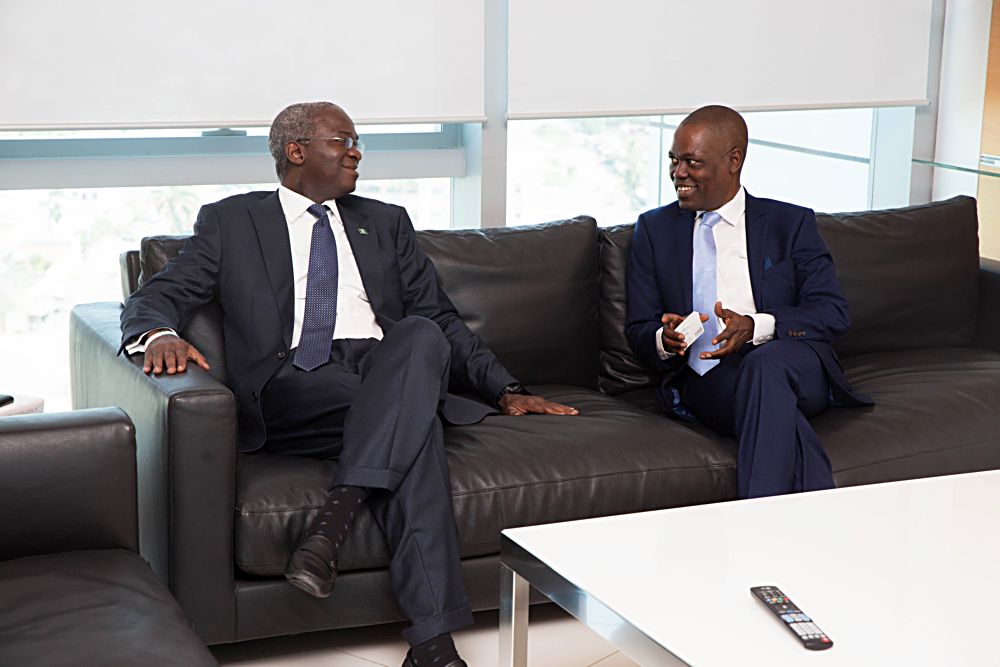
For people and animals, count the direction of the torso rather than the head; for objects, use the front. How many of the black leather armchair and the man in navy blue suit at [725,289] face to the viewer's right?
1

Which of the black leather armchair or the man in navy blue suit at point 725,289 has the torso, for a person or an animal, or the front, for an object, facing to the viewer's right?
the black leather armchair

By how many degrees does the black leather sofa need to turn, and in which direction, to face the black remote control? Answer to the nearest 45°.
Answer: approximately 45° to its right

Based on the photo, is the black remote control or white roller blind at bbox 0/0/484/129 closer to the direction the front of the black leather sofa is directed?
the black remote control

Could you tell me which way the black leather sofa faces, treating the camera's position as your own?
facing the viewer and to the right of the viewer

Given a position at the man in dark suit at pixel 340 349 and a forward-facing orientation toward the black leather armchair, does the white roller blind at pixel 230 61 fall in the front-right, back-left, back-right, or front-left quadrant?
back-right

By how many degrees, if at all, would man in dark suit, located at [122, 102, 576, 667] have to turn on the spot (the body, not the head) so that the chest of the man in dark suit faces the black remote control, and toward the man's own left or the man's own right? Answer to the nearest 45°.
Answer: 0° — they already face it

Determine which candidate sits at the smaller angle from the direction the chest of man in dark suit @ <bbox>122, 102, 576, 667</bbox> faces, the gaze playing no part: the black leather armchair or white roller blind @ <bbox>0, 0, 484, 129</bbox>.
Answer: the black leather armchair

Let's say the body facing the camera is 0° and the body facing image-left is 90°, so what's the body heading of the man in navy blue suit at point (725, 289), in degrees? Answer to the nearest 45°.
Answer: approximately 45°

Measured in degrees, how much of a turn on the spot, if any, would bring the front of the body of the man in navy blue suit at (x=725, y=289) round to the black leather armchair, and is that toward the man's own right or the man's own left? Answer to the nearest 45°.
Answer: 0° — they already face it

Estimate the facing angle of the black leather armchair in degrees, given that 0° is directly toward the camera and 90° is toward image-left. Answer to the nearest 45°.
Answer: approximately 270°

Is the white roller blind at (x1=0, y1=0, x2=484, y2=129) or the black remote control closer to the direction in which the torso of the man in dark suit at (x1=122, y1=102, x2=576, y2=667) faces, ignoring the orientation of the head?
the black remote control

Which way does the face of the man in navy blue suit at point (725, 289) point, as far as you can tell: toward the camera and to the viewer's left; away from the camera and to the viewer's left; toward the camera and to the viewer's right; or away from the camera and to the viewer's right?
toward the camera and to the viewer's left

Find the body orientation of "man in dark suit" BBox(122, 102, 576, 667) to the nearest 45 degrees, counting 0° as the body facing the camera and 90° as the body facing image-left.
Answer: approximately 315°
